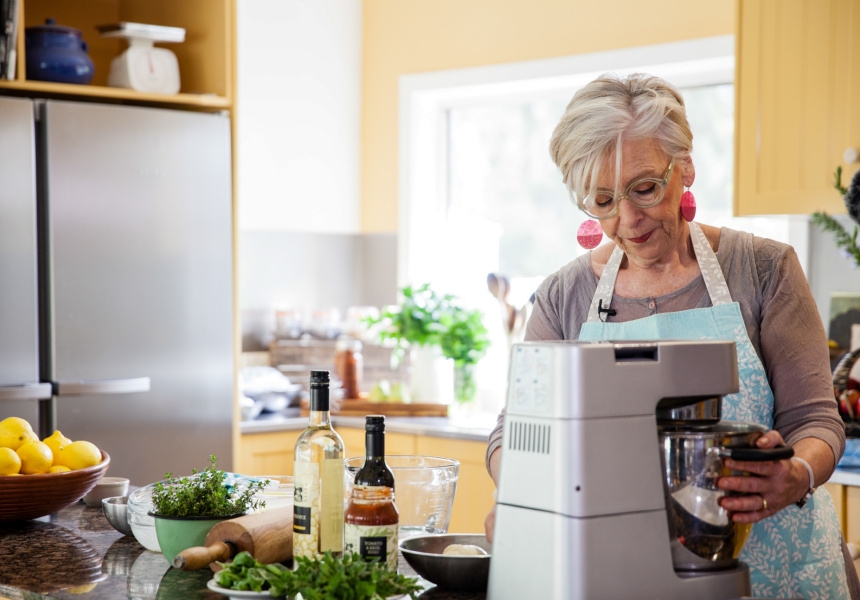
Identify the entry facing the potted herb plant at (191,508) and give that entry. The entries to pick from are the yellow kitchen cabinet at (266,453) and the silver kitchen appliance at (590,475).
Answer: the yellow kitchen cabinet

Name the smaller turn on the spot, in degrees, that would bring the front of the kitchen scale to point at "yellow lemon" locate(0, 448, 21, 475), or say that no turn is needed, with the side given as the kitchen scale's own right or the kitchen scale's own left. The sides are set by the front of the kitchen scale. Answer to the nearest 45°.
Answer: approximately 45° to the kitchen scale's own right

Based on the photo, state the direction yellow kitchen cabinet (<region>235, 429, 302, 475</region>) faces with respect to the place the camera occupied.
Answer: facing the viewer

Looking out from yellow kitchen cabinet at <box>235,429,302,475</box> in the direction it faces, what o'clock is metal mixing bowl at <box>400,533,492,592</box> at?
The metal mixing bowl is roughly at 12 o'clock from the yellow kitchen cabinet.

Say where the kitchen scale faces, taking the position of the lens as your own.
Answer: facing the viewer and to the right of the viewer

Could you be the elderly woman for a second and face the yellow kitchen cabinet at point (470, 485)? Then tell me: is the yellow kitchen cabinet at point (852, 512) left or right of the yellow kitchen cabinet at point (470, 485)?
right

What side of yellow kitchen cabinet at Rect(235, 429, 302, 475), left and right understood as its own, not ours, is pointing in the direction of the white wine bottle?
front

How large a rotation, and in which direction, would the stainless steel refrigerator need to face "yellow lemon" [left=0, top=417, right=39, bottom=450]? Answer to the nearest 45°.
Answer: approximately 45° to its right

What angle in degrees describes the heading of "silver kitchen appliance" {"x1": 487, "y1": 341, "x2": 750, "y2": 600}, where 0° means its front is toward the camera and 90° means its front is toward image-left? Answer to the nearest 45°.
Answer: approximately 225°
